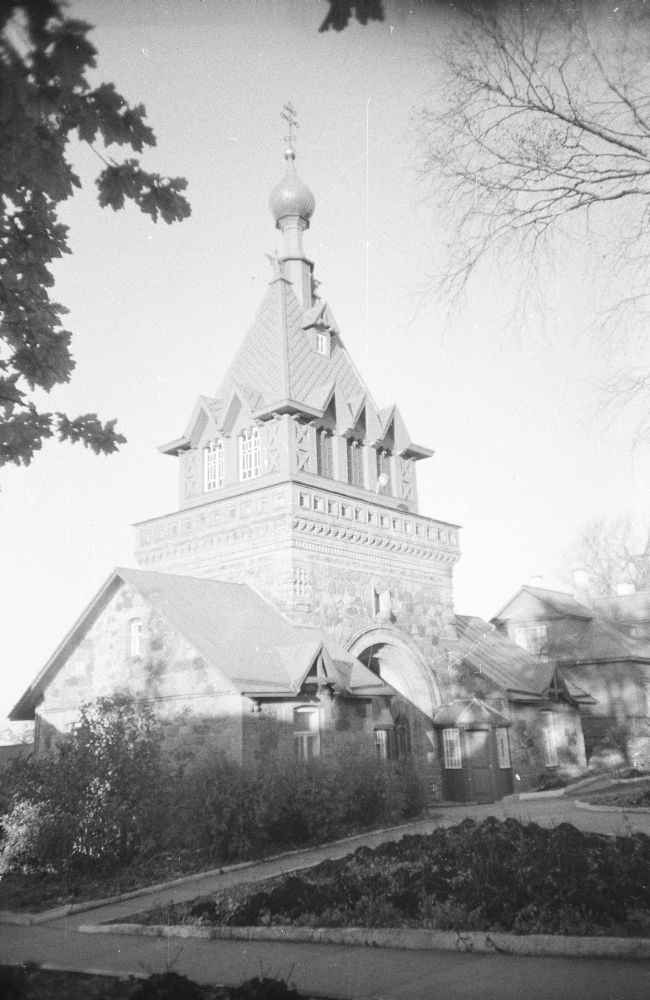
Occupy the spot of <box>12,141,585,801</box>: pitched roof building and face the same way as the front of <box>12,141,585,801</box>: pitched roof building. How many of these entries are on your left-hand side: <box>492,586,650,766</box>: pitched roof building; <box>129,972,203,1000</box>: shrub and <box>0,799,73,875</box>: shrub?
1

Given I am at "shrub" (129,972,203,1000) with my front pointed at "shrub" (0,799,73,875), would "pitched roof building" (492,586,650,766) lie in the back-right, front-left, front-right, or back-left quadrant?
front-right

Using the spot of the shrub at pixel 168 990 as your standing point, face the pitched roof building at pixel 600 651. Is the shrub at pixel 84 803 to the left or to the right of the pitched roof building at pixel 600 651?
left

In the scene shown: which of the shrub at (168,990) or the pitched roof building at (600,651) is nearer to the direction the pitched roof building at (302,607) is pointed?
the shrub

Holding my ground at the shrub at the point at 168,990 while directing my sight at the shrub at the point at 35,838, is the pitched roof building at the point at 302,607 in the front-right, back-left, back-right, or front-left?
front-right

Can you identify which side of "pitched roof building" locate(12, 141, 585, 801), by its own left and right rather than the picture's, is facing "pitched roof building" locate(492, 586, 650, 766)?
left

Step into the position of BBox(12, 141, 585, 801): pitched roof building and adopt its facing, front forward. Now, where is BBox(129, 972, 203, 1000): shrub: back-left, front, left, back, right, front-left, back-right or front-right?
front-right

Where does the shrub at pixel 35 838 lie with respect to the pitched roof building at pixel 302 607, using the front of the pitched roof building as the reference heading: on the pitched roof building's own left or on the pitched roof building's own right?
on the pitched roof building's own right

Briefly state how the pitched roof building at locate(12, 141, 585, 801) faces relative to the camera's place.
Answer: facing the viewer and to the right of the viewer
